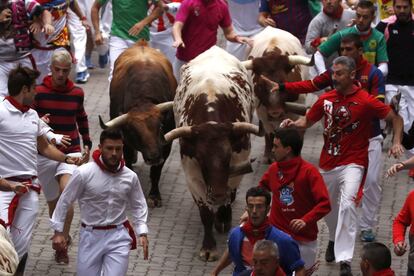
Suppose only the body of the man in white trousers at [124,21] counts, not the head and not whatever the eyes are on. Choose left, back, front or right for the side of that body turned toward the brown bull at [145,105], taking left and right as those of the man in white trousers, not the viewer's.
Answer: front

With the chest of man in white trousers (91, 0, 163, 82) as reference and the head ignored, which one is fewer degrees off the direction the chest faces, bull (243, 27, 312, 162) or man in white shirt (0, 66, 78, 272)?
the man in white shirt

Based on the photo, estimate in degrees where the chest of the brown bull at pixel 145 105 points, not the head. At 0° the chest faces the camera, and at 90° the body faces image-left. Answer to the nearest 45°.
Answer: approximately 0°

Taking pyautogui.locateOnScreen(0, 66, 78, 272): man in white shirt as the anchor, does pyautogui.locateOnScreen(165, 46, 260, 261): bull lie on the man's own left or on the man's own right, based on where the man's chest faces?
on the man's own left

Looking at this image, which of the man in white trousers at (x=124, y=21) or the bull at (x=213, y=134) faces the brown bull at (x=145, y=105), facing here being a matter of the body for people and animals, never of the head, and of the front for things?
the man in white trousers

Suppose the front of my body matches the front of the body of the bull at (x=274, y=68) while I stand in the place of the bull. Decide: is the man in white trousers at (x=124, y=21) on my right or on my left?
on my right

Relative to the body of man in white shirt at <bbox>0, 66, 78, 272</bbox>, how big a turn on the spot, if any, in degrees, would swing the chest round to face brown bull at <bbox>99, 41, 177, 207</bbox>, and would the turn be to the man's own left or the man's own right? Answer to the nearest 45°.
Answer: approximately 90° to the man's own left

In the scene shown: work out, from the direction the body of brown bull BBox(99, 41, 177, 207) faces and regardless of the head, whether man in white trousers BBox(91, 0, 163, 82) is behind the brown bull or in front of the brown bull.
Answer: behind

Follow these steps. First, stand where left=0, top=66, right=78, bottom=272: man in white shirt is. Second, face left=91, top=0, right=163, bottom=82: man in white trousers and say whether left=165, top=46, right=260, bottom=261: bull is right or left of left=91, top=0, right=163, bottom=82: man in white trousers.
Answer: right
